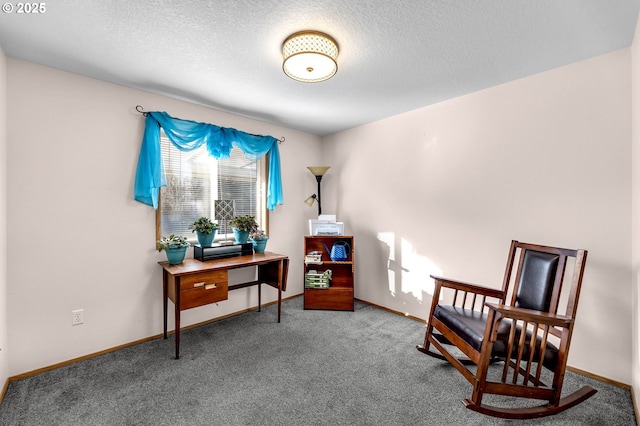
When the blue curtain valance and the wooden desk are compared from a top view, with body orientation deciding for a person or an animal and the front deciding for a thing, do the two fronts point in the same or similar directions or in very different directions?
same or similar directions

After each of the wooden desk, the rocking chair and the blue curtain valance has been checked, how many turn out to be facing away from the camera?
0

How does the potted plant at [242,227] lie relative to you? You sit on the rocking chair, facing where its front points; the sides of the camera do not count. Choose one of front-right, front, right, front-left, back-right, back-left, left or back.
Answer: front-right

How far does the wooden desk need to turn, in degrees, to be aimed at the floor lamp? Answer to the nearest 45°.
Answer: approximately 90° to its left

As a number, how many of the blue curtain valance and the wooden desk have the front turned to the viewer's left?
0

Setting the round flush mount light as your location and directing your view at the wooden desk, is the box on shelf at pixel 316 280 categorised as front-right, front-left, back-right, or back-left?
front-right

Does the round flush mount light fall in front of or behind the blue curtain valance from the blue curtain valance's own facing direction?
in front

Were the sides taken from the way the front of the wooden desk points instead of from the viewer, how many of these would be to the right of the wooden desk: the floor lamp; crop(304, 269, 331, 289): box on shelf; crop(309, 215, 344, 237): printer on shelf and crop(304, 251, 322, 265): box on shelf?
0

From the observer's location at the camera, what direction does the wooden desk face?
facing the viewer and to the right of the viewer

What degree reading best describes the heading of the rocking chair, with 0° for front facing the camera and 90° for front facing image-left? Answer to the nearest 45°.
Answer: approximately 45°

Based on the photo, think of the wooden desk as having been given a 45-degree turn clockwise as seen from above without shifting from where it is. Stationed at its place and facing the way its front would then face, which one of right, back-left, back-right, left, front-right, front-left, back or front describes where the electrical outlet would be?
right

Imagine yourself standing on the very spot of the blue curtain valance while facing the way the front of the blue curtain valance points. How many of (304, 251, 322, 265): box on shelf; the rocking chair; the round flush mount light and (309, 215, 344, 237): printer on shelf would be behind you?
0

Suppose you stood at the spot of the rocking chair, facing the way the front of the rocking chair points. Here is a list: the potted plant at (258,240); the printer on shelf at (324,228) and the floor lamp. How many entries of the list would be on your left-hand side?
0
